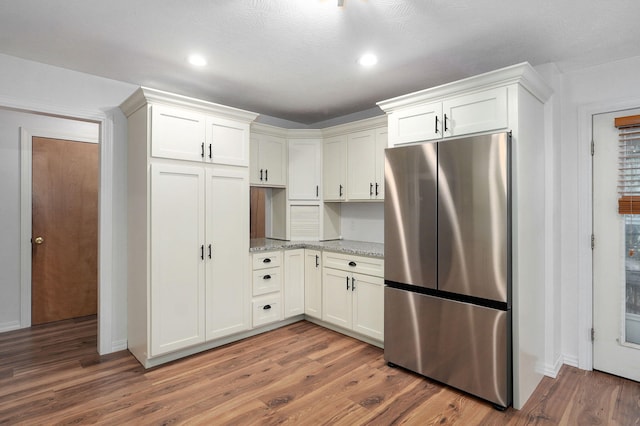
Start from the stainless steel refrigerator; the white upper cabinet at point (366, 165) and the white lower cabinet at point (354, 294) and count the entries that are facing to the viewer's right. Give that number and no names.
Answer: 0

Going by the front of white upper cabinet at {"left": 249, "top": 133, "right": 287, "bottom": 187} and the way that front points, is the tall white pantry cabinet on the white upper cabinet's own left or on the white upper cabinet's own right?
on the white upper cabinet's own right

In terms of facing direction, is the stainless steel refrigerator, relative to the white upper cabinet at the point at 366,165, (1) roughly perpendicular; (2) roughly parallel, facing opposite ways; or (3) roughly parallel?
roughly parallel

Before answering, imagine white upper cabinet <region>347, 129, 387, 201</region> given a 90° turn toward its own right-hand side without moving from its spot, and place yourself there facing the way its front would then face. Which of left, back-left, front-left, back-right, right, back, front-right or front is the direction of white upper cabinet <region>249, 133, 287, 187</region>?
front-left

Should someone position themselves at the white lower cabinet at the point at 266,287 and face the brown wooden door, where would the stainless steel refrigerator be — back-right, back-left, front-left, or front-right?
back-left

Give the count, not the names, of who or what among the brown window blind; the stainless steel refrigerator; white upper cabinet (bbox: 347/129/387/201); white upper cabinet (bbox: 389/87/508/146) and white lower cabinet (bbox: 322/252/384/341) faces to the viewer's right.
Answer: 0

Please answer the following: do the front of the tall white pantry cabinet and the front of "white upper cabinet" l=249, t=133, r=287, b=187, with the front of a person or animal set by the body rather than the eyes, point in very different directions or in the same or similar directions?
same or similar directions

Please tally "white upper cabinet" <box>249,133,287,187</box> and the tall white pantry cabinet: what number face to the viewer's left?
0

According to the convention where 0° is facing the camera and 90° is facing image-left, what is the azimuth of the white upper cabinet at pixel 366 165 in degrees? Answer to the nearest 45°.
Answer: approximately 45°

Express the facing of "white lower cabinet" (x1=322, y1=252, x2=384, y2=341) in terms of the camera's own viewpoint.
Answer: facing the viewer and to the left of the viewer
